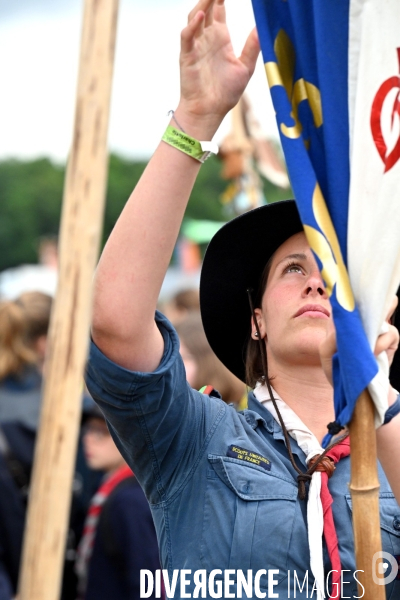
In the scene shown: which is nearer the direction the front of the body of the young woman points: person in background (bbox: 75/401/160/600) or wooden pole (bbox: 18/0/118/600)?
the wooden pole

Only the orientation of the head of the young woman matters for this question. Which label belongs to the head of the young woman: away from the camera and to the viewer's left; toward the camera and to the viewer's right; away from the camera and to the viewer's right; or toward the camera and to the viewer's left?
toward the camera and to the viewer's right

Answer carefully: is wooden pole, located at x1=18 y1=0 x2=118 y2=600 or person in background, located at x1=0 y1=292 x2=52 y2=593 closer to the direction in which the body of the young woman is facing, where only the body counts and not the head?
the wooden pole

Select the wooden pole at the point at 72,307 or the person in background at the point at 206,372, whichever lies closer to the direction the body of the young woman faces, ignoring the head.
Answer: the wooden pole

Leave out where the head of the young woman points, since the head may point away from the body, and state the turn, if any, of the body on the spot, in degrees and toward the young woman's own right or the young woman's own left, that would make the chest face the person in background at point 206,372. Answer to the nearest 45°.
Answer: approximately 135° to the young woman's own left

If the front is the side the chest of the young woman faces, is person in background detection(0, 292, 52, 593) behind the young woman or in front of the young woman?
behind

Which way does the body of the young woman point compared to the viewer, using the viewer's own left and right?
facing the viewer and to the right of the viewer
